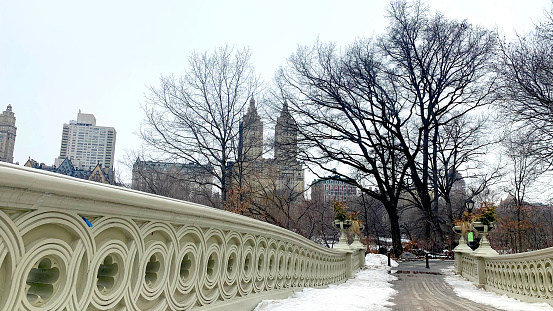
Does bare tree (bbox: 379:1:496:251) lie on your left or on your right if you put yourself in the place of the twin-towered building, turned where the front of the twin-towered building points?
on your left

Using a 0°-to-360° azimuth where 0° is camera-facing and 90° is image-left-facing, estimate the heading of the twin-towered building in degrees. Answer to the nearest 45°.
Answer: approximately 0°

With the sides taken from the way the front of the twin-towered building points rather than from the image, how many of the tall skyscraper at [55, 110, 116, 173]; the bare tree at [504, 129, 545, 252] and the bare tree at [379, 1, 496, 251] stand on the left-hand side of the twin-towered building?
2

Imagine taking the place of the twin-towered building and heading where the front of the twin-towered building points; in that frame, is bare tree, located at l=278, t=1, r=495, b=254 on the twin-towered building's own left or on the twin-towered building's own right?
on the twin-towered building's own left

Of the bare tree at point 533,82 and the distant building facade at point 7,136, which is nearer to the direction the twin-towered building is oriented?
the bare tree

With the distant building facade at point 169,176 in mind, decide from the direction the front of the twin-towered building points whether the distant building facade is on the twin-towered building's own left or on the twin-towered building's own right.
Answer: on the twin-towered building's own right

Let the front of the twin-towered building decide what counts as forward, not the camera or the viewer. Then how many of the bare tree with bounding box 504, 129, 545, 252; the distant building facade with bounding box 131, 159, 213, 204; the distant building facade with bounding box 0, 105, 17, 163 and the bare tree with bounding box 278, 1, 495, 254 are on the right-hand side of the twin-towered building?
2

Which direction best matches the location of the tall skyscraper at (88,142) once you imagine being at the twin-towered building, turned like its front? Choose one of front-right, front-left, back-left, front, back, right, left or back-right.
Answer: back-right

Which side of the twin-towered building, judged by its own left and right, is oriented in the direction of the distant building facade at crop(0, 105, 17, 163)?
right

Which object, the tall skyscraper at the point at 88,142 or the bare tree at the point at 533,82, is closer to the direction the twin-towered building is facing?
the bare tree
